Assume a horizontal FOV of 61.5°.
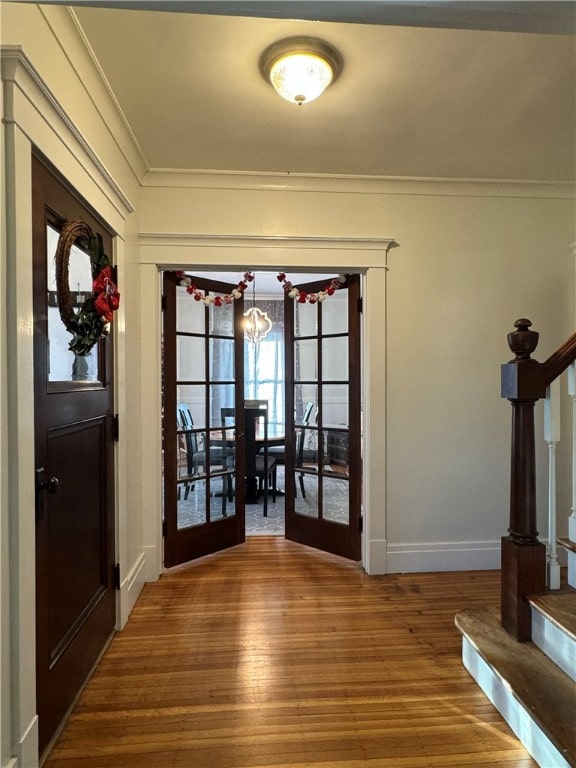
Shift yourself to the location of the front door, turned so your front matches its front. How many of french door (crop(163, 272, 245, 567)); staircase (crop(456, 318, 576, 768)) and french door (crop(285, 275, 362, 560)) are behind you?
0

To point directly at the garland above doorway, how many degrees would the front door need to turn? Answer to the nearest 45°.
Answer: approximately 45° to its left

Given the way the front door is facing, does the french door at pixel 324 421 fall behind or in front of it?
in front

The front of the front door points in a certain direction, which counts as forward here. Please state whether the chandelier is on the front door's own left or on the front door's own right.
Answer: on the front door's own left

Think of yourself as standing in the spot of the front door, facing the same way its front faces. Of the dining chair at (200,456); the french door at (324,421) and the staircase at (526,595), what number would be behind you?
0

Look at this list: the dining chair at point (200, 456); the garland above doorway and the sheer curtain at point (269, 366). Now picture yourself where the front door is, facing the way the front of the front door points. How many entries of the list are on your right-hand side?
0

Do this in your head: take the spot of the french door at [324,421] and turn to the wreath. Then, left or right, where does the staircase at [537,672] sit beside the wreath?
left

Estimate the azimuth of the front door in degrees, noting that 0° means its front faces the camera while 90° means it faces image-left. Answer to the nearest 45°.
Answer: approximately 270°

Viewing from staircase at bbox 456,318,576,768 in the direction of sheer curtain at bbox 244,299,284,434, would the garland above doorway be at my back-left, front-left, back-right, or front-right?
front-left

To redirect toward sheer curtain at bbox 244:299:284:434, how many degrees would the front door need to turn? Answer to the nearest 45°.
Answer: approximately 45° to its left

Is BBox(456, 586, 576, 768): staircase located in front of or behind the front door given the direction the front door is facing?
in front

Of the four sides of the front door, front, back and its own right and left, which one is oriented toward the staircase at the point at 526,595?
front

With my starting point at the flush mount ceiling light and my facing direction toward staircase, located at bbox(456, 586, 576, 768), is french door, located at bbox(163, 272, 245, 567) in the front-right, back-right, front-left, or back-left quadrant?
back-left

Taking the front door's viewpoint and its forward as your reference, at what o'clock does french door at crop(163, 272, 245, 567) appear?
The french door is roughly at 10 o'clock from the front door.
